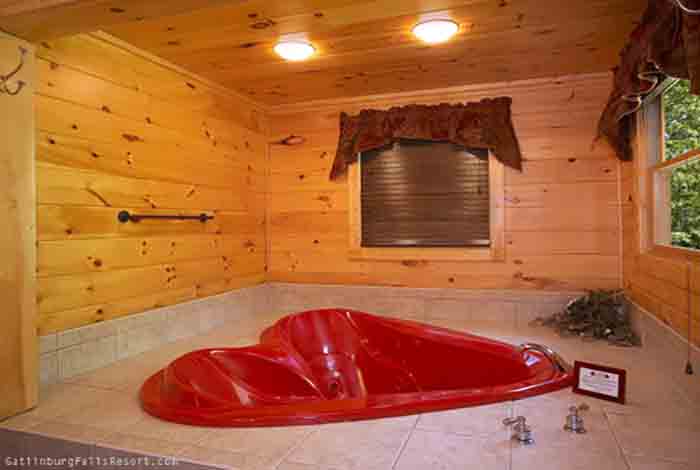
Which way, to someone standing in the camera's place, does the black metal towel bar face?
facing the viewer and to the right of the viewer

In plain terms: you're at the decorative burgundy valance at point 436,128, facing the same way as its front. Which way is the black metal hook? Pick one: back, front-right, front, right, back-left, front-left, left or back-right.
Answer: front-right

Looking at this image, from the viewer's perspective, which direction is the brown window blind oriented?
toward the camera

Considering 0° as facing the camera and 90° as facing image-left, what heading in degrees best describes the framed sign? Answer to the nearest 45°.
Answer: approximately 45°

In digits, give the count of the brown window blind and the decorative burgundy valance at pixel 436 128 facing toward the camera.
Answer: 2

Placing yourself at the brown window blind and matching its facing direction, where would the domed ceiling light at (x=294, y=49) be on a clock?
The domed ceiling light is roughly at 1 o'clock from the brown window blind.
